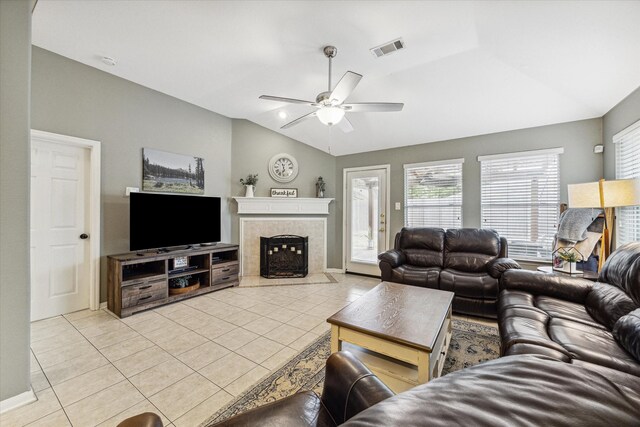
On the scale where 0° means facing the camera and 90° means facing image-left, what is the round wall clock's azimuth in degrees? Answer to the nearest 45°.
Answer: approximately 0°

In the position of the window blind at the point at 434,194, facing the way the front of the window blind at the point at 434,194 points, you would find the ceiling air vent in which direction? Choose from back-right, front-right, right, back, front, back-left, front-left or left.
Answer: front-left

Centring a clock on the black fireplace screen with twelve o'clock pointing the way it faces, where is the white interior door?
The white interior door is roughly at 2 o'clock from the black fireplace screen.

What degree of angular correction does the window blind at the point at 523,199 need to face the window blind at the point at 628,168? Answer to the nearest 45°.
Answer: approximately 90° to its left

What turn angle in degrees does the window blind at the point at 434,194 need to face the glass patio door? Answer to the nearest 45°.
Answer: approximately 45° to its right

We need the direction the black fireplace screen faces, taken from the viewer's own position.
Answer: facing the viewer

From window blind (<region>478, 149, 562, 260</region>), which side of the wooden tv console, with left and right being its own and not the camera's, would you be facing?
front

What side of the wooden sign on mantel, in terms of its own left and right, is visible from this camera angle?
front

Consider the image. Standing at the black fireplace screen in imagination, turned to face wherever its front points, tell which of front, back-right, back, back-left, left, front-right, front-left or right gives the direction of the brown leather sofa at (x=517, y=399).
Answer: front

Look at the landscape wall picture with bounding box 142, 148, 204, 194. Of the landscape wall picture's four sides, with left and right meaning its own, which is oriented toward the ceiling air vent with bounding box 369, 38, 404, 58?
front

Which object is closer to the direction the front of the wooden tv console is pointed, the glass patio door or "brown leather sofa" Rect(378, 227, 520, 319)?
the brown leather sofa

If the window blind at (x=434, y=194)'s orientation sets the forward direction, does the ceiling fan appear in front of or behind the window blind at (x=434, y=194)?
in front

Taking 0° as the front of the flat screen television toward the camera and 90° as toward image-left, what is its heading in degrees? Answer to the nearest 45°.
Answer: approximately 315°

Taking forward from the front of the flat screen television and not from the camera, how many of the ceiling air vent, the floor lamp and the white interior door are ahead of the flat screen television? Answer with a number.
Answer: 2

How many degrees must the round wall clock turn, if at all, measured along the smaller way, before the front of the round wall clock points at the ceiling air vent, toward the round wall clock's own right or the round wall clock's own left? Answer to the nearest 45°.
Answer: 0° — it already faces it

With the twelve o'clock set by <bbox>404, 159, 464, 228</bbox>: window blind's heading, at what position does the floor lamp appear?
The floor lamp is roughly at 9 o'clock from the window blind.

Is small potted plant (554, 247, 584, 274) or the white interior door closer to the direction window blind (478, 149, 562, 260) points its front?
the white interior door

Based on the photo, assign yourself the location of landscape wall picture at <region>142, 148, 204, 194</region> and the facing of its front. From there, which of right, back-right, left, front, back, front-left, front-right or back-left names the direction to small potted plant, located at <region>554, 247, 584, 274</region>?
front

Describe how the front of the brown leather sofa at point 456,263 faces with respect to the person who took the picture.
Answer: facing the viewer and to the left of the viewer

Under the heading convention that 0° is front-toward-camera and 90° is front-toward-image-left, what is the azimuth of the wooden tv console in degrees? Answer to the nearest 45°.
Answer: approximately 315°
